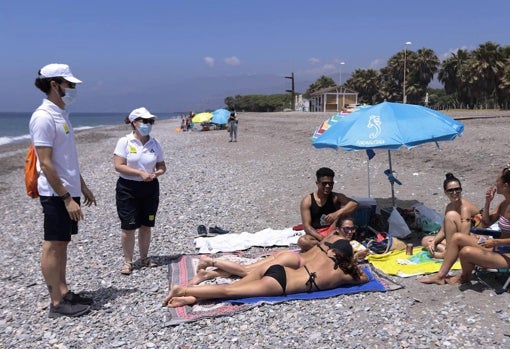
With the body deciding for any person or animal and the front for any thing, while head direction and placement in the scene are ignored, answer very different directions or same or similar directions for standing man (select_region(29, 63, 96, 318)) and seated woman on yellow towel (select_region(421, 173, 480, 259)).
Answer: very different directions

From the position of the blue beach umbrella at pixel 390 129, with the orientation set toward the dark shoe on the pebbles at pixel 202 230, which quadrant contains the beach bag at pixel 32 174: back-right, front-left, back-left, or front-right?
front-left

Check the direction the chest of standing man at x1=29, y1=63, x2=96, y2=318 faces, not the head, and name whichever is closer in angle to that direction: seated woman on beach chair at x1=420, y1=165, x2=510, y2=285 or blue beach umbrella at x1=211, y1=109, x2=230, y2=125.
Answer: the seated woman on beach chair

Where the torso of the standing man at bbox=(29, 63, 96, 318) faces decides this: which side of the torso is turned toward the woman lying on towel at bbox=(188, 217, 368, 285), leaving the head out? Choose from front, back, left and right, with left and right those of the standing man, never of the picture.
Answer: front

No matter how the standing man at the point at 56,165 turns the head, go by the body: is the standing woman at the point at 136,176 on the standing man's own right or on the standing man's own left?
on the standing man's own left

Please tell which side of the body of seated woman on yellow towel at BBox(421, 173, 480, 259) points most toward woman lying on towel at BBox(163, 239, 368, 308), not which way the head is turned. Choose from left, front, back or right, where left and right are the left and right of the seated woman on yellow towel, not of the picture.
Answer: front

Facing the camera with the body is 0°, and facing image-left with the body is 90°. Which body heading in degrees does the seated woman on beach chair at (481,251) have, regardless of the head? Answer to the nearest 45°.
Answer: approximately 90°

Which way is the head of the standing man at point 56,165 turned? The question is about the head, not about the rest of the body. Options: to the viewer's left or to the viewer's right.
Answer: to the viewer's right

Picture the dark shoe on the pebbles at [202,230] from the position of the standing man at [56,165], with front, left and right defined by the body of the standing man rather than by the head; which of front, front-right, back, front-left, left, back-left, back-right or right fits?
front-left

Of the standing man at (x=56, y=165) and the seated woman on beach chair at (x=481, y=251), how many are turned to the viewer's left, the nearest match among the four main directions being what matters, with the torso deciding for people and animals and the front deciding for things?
1

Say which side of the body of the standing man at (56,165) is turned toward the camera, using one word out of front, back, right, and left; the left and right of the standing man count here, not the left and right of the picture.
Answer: right

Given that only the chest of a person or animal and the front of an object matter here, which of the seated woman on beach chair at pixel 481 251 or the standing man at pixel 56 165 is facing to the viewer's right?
the standing man

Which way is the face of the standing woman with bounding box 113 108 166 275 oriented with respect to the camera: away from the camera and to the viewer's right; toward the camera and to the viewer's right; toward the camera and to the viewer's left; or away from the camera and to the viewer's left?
toward the camera and to the viewer's right

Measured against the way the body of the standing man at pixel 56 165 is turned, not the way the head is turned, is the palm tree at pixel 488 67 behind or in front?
in front

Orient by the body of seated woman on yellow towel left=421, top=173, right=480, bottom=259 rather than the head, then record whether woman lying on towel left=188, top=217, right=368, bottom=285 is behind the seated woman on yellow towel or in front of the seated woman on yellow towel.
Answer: in front
